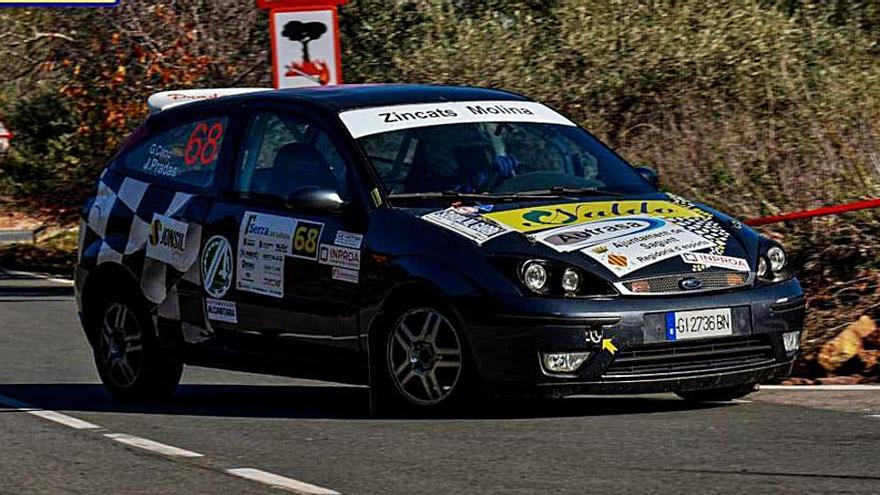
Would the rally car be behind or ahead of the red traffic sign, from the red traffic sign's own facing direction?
ahead

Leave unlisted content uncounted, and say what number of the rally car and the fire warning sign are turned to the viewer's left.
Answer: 0

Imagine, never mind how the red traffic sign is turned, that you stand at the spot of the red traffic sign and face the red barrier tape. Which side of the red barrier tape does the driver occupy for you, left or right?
right

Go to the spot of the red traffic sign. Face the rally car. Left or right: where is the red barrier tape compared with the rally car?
left

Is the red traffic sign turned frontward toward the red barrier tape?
no

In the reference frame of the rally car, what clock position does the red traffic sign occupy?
The red traffic sign is roughly at 7 o'clock from the rally car.

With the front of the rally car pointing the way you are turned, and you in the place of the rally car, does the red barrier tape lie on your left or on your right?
on your left

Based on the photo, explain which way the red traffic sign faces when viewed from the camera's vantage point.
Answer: facing the viewer

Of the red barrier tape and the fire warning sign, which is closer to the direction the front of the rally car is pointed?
the red barrier tape

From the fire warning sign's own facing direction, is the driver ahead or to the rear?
ahead

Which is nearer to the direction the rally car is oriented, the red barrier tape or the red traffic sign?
the red barrier tape

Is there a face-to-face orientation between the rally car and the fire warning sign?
no

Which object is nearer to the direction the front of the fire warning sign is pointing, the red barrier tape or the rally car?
the rally car

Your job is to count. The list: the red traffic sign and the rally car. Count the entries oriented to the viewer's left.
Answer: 0

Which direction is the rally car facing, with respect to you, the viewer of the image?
facing the viewer and to the right of the viewer

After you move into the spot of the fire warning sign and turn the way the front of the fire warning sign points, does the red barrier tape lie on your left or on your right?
on your left

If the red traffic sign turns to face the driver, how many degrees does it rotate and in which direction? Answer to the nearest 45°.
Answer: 0° — it already faces them

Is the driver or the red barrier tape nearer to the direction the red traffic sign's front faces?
the driver
